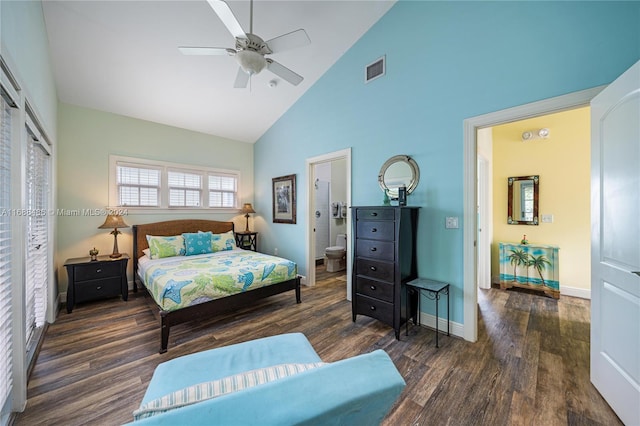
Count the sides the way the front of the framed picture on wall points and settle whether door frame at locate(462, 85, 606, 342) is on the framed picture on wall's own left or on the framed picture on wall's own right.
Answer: on the framed picture on wall's own left

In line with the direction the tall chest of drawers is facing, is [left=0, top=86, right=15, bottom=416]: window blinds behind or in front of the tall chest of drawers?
in front

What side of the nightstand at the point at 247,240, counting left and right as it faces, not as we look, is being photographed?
front

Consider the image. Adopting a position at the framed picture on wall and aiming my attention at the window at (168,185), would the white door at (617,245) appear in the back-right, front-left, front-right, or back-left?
back-left

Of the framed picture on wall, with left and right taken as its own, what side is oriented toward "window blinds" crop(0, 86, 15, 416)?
front

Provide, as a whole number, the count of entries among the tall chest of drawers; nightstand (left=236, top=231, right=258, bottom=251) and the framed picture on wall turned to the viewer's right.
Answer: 0

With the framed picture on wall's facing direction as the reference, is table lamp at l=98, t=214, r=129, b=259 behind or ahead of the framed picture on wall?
ahead

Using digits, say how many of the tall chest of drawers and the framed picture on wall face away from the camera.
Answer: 0

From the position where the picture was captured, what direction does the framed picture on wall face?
facing the viewer and to the left of the viewer
